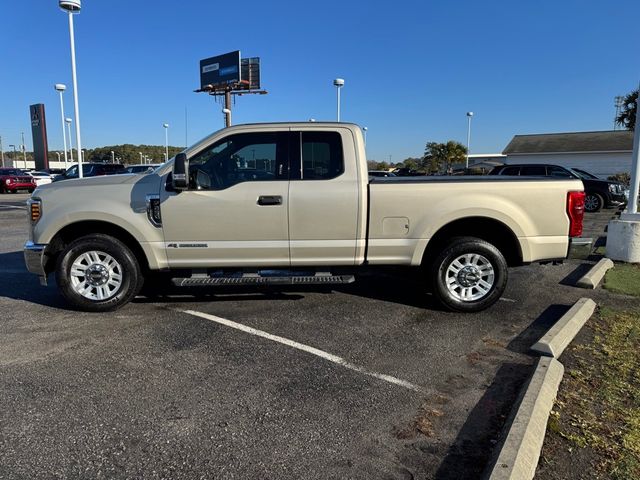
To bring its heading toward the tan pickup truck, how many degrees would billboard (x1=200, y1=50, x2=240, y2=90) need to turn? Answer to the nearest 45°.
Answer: approximately 45° to its left

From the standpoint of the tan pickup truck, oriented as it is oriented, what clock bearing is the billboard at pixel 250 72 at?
The billboard is roughly at 3 o'clock from the tan pickup truck.

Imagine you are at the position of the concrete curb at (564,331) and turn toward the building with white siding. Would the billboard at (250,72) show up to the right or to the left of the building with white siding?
left

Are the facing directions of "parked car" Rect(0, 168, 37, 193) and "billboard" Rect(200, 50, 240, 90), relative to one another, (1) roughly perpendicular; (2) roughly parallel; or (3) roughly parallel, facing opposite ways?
roughly perpendicular

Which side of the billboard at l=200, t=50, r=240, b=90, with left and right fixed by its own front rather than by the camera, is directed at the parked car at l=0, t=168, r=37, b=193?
front

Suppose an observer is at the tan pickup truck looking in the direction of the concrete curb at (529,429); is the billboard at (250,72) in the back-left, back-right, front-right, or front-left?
back-left

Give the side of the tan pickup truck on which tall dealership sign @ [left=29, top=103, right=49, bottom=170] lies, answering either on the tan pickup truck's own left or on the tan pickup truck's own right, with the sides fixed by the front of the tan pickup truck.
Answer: on the tan pickup truck's own right

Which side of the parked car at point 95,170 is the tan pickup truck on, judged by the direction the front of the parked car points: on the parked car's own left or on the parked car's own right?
on the parked car's own left

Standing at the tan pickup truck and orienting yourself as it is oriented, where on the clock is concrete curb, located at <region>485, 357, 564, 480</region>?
The concrete curb is roughly at 8 o'clock from the tan pickup truck.

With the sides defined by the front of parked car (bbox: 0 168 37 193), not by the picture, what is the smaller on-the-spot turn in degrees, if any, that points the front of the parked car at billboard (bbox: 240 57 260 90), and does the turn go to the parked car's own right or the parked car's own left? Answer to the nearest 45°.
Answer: approximately 90° to the parked car's own left

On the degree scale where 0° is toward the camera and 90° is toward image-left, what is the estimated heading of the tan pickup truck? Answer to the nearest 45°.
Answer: approximately 90°

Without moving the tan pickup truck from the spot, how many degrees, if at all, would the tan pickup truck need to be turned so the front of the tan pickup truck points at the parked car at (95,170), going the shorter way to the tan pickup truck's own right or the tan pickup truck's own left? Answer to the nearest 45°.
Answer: approximately 45° to the tan pickup truck's own right
